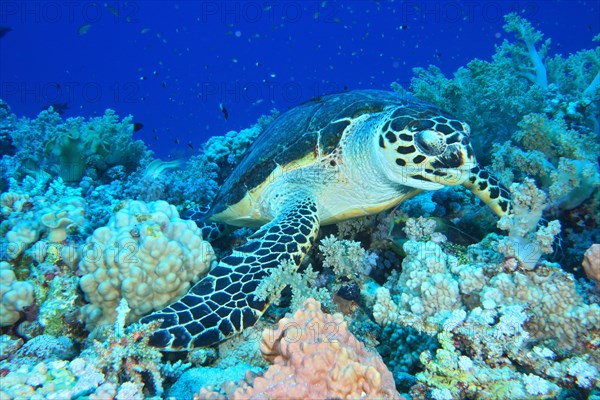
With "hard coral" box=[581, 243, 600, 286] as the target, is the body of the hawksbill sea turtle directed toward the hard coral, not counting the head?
yes

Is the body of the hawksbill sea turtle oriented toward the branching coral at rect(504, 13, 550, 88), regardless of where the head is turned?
no

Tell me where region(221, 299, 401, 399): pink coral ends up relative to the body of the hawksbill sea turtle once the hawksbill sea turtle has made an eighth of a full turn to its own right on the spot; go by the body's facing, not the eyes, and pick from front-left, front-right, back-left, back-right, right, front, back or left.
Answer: front

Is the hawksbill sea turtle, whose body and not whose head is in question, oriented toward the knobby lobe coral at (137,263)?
no

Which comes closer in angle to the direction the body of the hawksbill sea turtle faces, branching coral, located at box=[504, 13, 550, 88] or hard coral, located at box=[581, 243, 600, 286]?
the hard coral

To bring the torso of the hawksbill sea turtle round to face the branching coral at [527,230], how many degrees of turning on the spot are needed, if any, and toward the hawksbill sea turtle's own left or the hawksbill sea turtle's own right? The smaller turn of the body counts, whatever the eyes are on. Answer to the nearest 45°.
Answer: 0° — it already faces it

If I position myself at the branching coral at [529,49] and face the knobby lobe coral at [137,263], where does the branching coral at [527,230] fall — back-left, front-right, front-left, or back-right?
front-left
